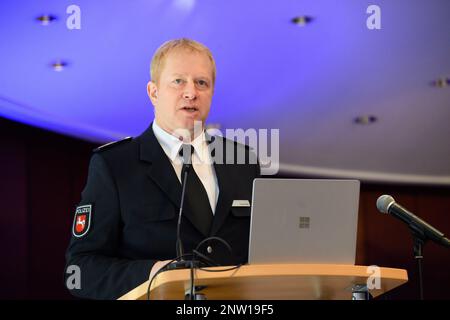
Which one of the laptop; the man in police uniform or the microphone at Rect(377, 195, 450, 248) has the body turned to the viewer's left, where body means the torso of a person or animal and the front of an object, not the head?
the microphone

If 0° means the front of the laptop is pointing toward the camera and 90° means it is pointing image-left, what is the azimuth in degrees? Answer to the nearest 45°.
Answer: approximately 180°

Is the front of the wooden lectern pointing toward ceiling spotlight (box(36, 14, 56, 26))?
no

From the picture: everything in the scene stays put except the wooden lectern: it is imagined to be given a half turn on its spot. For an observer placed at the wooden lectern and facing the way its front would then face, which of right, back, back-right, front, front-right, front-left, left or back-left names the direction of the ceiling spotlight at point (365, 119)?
front-right

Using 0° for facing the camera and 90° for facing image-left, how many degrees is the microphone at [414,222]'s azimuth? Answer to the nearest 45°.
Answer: approximately 90°

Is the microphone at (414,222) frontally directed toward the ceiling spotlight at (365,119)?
no

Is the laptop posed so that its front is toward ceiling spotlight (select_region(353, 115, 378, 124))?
yes

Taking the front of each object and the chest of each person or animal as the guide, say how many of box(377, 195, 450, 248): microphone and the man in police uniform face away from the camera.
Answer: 0

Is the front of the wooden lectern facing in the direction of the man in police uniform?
no

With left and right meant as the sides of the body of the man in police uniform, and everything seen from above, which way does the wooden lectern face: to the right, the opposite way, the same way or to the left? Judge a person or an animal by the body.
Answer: the same way

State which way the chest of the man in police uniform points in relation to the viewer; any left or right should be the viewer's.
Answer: facing the viewer and to the right of the viewer

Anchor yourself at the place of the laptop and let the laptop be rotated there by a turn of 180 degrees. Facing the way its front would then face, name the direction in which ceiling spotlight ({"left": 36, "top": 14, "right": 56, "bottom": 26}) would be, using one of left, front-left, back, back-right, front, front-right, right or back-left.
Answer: back-right

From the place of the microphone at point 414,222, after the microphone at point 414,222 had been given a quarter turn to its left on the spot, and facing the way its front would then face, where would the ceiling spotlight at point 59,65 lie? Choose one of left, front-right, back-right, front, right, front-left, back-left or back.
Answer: back-right
